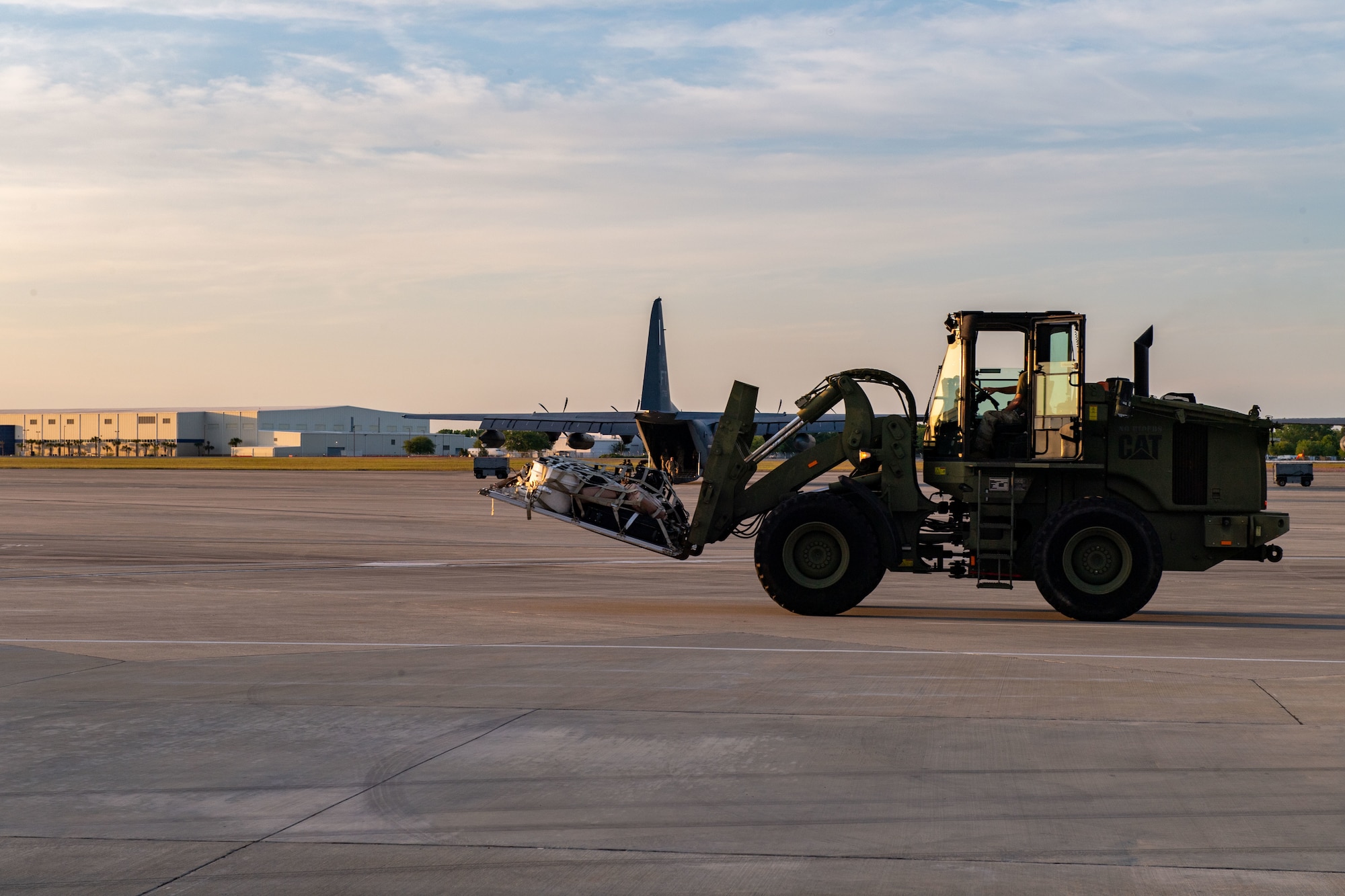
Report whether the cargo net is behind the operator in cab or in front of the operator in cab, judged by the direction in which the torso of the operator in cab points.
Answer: in front

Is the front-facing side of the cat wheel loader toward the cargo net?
yes

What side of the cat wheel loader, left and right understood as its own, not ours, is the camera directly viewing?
left

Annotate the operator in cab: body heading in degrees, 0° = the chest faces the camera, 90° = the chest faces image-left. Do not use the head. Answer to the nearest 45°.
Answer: approximately 90°
